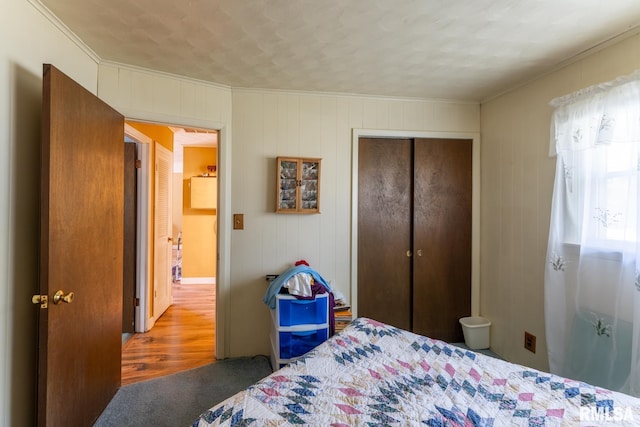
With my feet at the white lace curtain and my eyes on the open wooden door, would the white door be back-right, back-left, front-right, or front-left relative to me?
front-right

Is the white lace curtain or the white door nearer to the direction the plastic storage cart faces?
the white lace curtain

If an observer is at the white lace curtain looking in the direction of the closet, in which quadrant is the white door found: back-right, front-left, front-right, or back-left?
front-left

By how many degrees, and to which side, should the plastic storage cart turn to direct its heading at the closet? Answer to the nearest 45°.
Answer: approximately 135° to its left

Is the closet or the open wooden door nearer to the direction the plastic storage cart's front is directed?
the open wooden door

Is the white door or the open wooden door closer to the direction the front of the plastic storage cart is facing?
the open wooden door

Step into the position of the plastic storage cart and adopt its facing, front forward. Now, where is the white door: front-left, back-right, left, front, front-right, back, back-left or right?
back-right

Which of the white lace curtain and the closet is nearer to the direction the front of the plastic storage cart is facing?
the white lace curtain

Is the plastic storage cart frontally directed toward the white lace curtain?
no

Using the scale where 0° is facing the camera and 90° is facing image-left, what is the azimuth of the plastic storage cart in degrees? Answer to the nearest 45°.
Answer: approximately 0°

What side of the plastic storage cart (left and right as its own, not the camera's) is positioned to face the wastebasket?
left

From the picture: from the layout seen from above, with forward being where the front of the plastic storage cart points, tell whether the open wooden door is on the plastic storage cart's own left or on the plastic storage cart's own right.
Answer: on the plastic storage cart's own right
